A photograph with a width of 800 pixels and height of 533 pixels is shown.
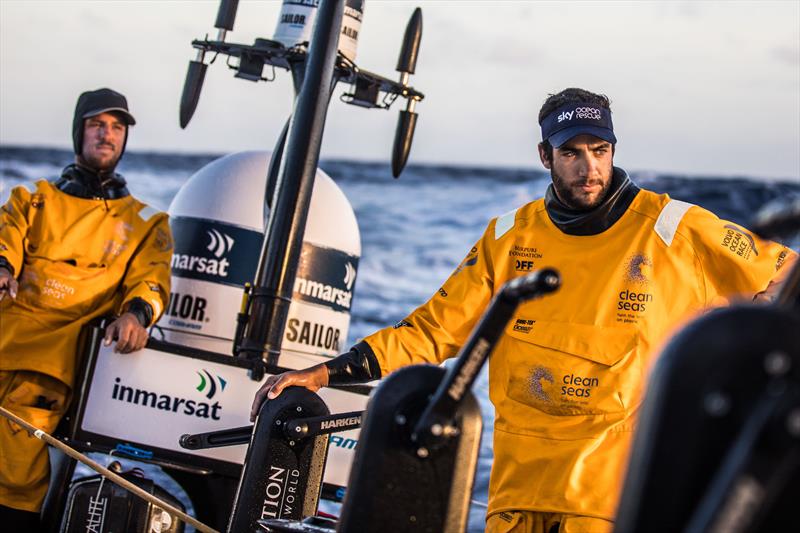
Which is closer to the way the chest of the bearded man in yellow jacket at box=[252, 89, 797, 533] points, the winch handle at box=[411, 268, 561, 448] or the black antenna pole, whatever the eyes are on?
the winch handle

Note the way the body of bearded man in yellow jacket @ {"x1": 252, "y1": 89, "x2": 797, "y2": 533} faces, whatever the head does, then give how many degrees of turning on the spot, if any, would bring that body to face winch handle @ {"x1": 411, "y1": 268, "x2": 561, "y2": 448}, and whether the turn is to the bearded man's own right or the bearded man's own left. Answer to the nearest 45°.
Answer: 0° — they already face it

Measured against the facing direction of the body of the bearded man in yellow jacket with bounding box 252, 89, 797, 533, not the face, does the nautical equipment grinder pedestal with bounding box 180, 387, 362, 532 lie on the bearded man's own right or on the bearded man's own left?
on the bearded man's own right

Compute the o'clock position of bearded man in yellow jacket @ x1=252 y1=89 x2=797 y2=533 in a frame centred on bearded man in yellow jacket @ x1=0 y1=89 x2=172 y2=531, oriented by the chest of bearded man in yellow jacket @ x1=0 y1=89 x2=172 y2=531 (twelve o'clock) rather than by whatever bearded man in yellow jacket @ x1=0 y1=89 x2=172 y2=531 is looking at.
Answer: bearded man in yellow jacket @ x1=252 y1=89 x2=797 y2=533 is roughly at 11 o'clock from bearded man in yellow jacket @ x1=0 y1=89 x2=172 y2=531.

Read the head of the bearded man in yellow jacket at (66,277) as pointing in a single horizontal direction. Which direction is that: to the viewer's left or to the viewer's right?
to the viewer's right

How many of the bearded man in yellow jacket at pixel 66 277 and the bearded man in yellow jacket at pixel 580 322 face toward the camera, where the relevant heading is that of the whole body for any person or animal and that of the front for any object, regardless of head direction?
2

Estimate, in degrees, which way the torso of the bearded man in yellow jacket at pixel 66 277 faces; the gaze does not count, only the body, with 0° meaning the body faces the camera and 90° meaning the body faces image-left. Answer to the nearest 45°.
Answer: approximately 0°

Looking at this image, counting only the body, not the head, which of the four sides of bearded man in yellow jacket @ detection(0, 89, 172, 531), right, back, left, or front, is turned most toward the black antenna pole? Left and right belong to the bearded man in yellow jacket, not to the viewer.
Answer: left
